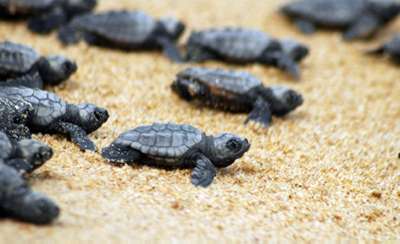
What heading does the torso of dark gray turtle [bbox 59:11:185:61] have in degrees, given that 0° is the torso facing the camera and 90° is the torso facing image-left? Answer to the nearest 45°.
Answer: approximately 270°

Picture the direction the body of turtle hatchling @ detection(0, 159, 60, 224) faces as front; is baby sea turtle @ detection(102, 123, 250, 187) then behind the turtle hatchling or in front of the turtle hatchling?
in front

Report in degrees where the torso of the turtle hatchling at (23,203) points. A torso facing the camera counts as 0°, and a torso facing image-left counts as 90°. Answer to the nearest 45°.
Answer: approximately 270°

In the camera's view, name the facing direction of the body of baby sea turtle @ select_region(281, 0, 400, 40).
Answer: to the viewer's right

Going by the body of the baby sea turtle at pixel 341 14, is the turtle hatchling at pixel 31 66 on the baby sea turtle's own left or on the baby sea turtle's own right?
on the baby sea turtle's own right

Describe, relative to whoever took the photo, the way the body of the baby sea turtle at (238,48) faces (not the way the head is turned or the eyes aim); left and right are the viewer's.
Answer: facing to the right of the viewer

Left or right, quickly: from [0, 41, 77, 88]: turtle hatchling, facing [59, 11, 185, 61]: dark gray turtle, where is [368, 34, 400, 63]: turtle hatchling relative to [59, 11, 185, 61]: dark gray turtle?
right

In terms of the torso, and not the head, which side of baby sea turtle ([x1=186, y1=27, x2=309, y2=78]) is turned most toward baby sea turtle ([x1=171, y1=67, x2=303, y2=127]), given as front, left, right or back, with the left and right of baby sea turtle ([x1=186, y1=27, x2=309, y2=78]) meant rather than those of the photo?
right

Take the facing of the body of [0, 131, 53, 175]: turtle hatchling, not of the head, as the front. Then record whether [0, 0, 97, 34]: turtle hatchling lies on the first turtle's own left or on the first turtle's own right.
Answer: on the first turtle's own left

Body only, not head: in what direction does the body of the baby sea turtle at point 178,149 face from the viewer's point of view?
to the viewer's right

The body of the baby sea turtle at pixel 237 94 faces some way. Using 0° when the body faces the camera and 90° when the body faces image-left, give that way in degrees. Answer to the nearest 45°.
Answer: approximately 270°

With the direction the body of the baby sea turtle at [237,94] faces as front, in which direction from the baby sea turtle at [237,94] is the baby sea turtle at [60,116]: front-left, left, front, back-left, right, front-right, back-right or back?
back-right

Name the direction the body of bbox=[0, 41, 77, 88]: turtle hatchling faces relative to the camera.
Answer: to the viewer's right
